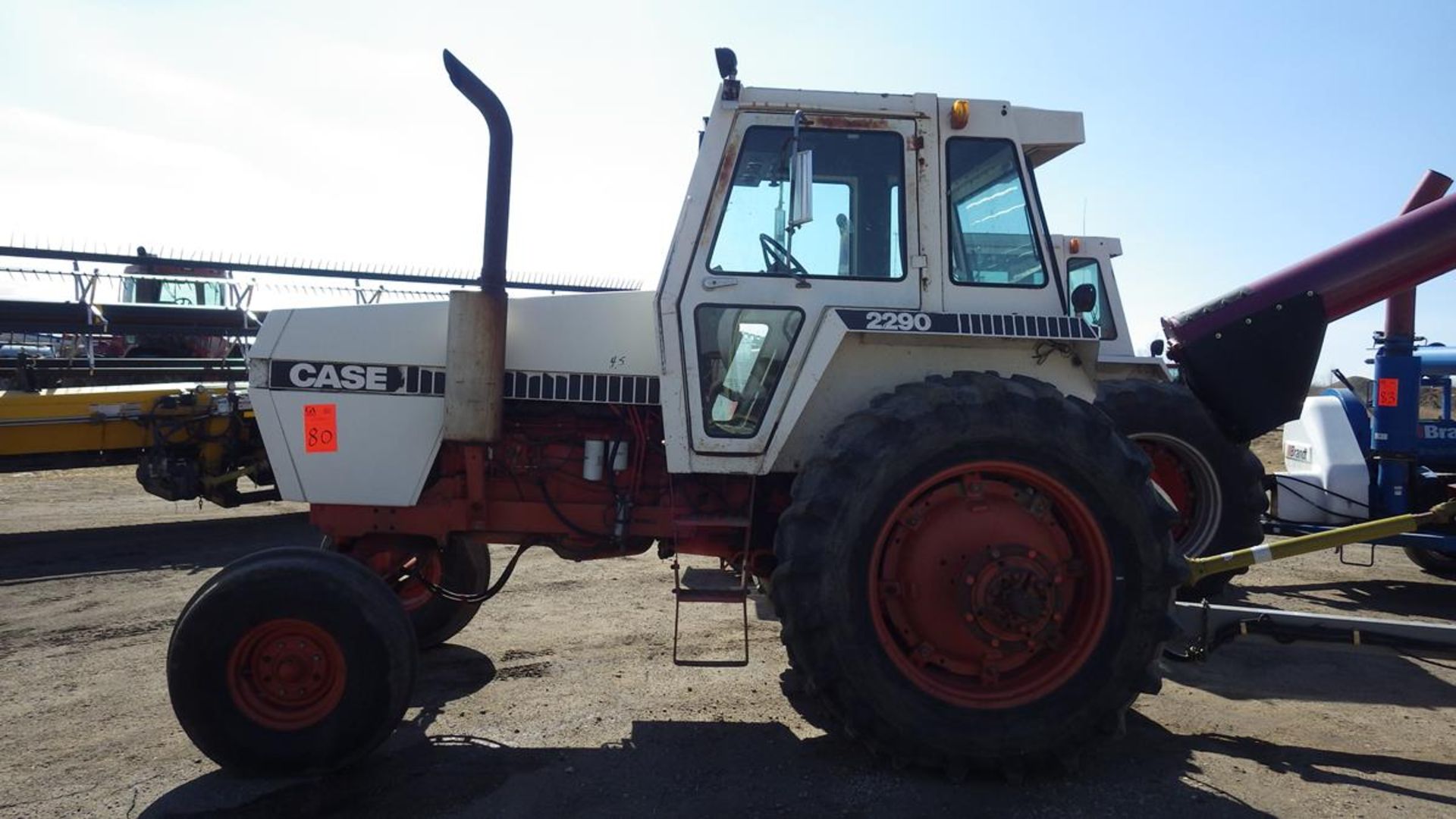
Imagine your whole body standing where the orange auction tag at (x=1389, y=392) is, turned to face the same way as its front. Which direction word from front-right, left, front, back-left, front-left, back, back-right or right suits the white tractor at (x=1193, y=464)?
front-right

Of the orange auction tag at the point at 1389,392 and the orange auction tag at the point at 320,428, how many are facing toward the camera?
2

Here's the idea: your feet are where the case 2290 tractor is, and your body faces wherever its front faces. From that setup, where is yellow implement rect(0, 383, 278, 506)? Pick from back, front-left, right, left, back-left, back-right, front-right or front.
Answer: front-right

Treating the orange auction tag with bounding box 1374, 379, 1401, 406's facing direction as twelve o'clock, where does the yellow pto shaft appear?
The yellow pto shaft is roughly at 12 o'clock from the orange auction tag.

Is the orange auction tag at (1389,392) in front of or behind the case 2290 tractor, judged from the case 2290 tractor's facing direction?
behind

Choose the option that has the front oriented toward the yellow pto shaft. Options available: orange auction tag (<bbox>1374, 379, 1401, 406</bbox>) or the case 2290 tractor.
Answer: the orange auction tag

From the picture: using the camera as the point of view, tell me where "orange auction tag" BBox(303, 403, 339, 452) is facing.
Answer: facing the viewer

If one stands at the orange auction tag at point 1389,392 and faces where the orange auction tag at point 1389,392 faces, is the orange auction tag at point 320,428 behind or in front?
in front

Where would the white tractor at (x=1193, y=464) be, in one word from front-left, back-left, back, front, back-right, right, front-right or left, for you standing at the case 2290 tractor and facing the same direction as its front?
back-right

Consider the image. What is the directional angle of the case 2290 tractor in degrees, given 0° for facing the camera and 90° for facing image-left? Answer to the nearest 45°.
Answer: approximately 90°

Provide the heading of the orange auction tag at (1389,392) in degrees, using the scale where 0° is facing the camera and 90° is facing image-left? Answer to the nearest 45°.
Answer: approximately 0°

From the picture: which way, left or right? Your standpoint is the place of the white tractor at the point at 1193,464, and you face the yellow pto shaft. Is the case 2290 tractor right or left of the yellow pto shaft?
right

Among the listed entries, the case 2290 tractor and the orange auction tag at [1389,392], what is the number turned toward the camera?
1

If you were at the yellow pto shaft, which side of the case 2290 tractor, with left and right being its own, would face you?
back

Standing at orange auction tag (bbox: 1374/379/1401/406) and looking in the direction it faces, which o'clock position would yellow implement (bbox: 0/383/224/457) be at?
The yellow implement is roughly at 2 o'clock from the orange auction tag.

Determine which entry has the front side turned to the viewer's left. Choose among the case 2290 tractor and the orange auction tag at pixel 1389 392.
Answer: the case 2290 tractor

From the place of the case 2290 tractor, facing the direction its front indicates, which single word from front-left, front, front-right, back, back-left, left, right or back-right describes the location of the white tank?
back-right
